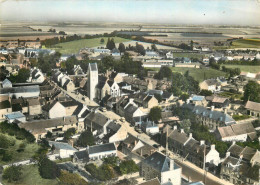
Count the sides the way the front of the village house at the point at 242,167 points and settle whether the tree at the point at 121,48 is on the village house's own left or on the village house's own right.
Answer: on the village house's own right

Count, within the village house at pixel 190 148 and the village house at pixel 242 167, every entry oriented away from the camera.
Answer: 0

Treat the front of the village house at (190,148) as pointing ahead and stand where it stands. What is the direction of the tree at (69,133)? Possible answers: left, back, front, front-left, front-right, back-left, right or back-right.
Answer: front-right

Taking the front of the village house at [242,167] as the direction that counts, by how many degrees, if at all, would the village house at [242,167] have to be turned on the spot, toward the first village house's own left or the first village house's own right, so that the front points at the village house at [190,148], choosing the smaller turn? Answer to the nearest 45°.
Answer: approximately 90° to the first village house's own right

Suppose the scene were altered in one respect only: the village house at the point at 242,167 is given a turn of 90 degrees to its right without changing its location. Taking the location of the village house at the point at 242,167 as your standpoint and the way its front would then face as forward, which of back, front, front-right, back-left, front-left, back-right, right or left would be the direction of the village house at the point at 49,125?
front-left

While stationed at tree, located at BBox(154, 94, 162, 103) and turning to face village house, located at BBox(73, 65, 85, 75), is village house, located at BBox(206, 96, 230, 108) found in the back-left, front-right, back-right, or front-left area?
back-right

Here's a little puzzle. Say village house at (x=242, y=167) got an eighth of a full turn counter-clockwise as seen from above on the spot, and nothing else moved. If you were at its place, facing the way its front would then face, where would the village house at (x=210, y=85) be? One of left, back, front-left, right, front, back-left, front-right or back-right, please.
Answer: back

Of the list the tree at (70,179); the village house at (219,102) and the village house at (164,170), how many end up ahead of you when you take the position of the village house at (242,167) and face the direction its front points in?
2

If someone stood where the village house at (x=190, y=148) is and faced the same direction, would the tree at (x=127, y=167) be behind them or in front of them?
in front

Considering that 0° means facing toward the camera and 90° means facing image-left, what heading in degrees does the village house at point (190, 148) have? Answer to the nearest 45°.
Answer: approximately 45°

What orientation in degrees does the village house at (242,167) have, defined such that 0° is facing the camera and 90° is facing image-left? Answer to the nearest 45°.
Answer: approximately 45°

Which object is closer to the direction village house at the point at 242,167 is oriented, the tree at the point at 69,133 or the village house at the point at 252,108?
the tree

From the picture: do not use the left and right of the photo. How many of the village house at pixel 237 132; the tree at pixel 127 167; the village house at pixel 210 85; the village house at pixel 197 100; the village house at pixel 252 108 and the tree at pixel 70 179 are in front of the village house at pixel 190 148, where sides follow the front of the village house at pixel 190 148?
2
